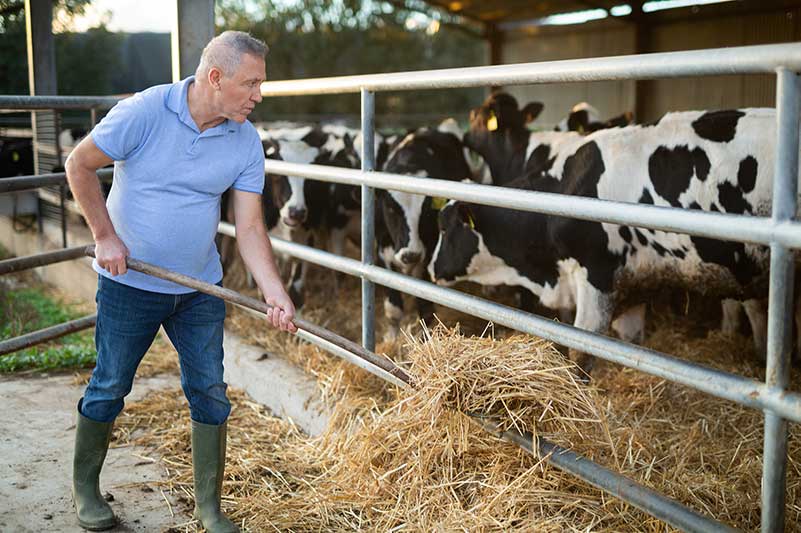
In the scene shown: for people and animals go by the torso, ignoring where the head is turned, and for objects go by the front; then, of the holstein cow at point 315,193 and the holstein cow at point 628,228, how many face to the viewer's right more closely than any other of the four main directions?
0

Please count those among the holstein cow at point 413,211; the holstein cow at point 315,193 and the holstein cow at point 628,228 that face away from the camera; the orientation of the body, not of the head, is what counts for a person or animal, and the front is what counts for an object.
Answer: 0

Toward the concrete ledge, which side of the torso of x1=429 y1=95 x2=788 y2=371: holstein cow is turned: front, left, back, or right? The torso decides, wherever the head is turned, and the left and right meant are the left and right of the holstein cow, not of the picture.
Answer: front

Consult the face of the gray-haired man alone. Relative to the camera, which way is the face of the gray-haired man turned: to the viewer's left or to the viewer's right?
to the viewer's right

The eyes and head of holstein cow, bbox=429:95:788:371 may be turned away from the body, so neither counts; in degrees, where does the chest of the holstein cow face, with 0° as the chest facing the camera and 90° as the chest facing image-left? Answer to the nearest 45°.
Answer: approximately 90°

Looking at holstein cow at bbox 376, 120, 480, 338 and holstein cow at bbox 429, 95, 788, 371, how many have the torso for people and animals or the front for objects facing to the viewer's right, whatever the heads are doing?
0

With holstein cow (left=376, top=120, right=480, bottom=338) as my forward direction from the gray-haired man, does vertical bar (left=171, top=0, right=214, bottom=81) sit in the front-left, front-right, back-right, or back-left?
front-left

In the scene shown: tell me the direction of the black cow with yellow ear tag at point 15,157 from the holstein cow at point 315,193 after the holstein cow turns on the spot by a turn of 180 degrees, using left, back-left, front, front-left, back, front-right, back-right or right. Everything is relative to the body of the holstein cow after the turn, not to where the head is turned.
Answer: left

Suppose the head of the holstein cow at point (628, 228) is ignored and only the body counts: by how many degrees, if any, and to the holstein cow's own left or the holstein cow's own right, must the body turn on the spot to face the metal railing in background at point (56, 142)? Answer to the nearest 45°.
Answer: approximately 45° to the holstein cow's own right

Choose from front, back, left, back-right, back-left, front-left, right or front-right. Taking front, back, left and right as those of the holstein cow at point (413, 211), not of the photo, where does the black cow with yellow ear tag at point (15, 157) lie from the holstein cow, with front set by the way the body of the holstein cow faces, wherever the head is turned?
right

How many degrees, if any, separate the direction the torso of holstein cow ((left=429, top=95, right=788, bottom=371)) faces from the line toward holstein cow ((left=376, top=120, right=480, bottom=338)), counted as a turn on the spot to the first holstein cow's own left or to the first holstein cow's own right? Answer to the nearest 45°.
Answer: approximately 45° to the first holstein cow's own right

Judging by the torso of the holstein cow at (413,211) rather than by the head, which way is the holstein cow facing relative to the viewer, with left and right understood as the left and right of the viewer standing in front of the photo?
facing the viewer and to the left of the viewer

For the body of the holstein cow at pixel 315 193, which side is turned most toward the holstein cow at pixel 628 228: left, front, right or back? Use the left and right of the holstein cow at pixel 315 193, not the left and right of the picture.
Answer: left

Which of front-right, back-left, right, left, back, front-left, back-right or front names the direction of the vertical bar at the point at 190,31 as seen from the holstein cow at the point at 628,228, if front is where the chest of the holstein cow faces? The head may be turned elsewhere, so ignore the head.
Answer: front
